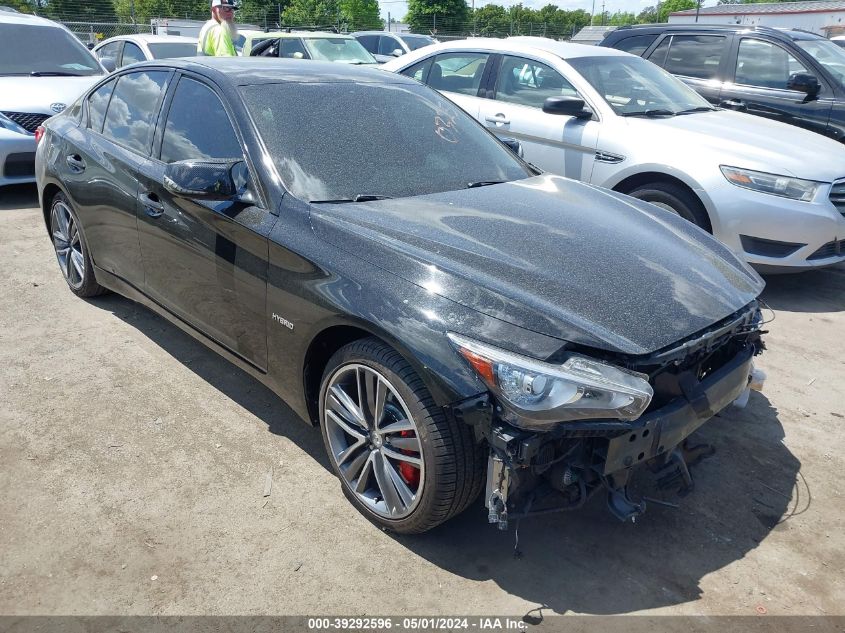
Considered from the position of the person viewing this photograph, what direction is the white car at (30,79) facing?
facing the viewer and to the right of the viewer

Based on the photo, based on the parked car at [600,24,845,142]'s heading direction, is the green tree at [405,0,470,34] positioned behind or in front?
behind

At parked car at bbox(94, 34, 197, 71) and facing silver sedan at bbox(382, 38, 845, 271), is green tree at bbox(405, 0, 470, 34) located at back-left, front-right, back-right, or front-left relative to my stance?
back-left

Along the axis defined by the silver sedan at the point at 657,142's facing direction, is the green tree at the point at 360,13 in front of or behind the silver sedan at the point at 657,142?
behind

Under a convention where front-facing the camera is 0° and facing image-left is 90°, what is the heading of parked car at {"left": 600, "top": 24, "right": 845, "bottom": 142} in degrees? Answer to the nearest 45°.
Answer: approximately 315°

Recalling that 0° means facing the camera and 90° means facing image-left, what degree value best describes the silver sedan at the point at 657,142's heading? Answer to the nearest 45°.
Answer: approximately 315°

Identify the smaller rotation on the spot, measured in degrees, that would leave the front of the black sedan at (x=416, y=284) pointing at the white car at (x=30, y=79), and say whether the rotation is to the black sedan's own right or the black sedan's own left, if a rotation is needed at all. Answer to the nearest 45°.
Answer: approximately 180°

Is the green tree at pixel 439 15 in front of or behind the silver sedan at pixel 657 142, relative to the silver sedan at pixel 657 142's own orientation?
behind

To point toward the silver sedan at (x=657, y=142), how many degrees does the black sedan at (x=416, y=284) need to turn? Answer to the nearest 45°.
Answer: approximately 90° to its left

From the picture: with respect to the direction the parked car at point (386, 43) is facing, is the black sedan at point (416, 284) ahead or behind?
ahead

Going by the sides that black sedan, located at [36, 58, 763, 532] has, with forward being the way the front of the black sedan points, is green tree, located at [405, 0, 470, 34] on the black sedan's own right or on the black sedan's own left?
on the black sedan's own left
